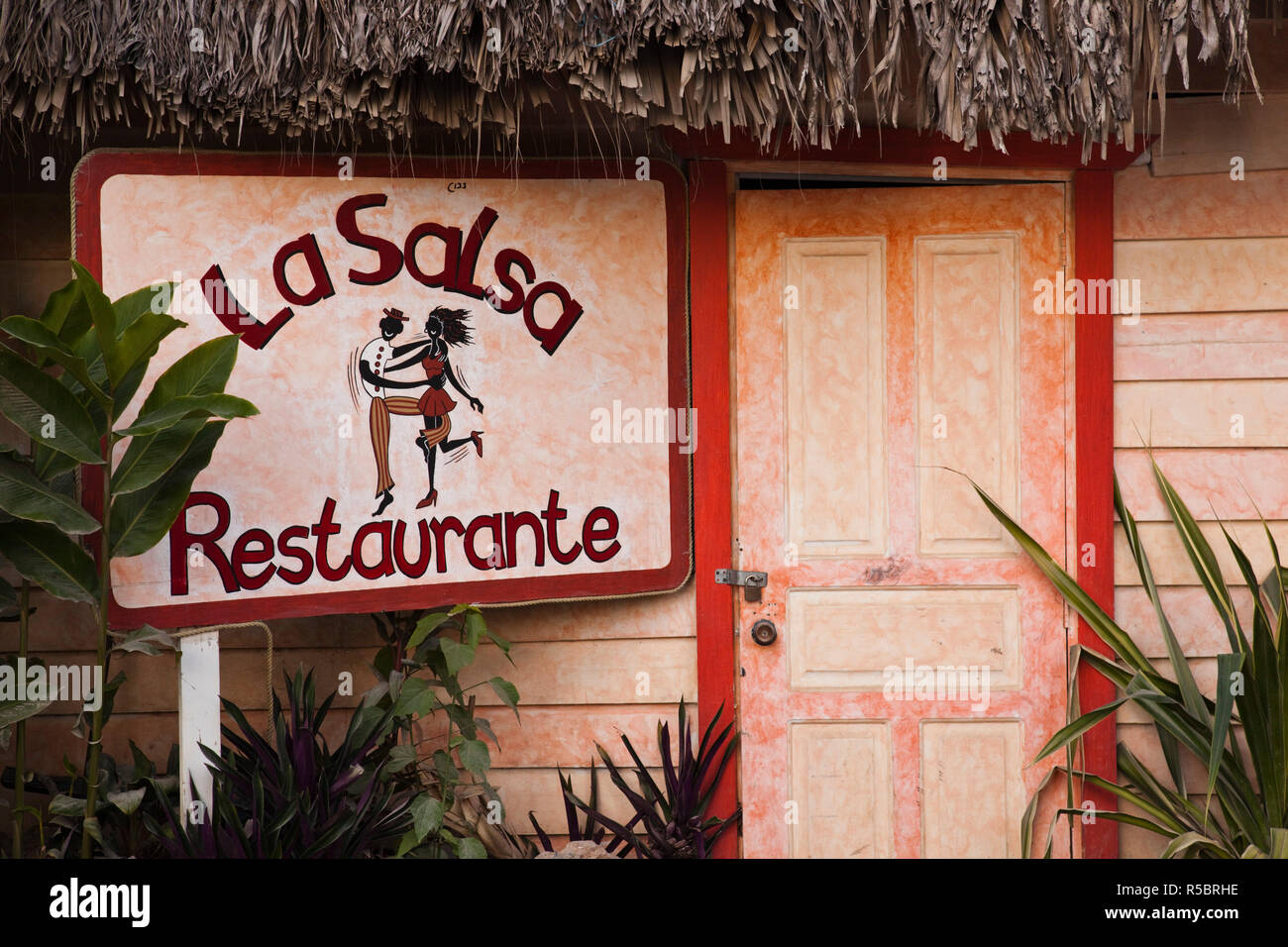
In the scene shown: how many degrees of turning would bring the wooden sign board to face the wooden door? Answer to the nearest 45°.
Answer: approximately 90° to its left

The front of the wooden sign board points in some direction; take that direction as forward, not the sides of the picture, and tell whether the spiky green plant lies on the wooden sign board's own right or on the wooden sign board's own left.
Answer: on the wooden sign board's own left

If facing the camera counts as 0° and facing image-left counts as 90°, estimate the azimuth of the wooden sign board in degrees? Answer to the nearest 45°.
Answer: approximately 0°
